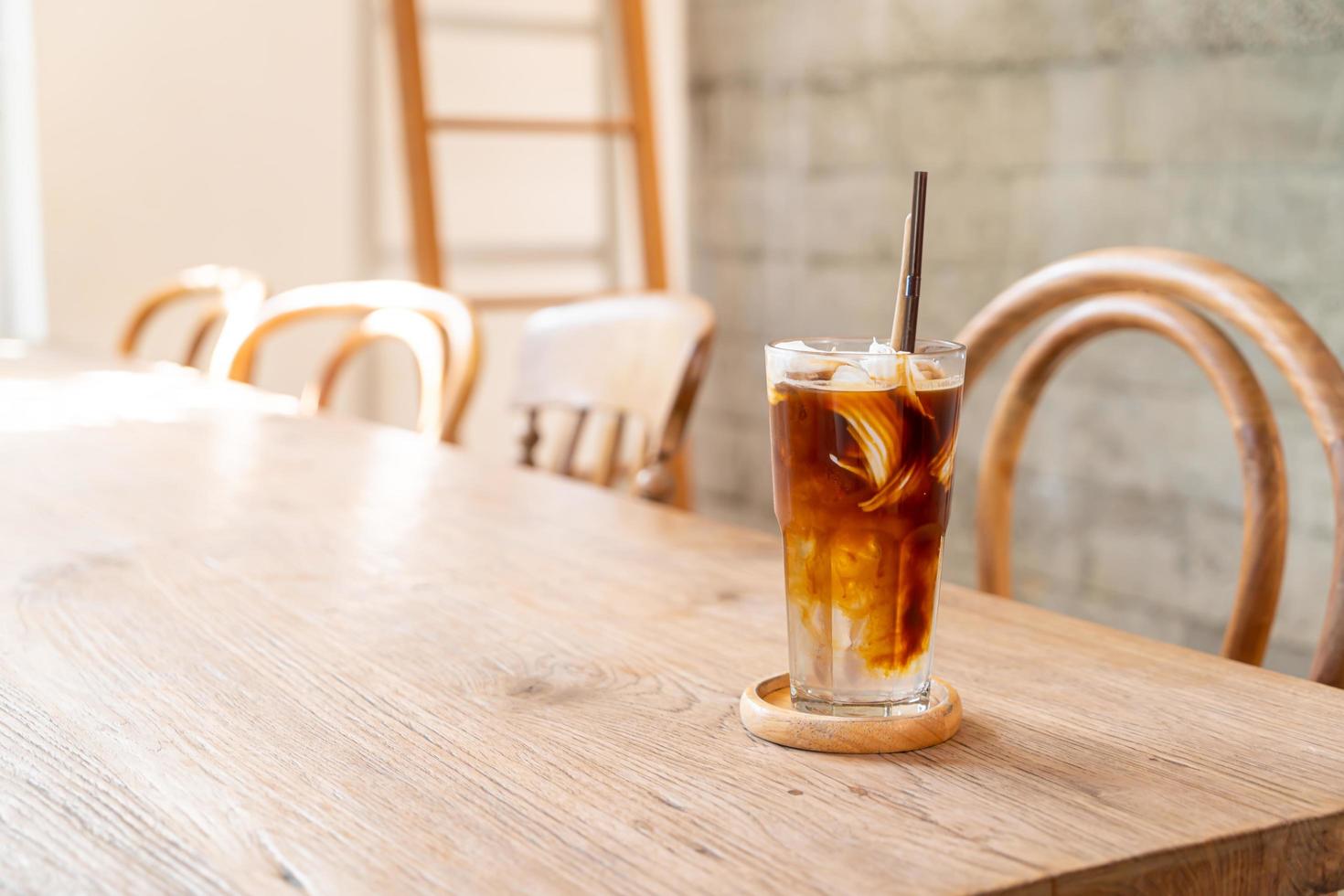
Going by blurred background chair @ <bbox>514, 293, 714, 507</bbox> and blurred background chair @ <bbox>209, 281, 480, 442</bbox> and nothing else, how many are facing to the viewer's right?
0

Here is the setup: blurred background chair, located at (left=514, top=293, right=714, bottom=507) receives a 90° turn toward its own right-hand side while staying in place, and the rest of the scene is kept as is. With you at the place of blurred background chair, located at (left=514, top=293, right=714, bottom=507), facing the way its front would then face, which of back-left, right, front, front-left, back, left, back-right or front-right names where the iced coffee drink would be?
back-left

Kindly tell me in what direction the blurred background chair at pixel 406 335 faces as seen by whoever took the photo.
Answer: facing the viewer and to the left of the viewer

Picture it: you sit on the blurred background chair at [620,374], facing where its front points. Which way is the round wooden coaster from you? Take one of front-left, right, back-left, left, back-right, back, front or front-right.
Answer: front-left

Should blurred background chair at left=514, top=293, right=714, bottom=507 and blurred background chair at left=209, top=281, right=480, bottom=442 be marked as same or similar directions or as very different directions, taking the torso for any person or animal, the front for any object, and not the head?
same or similar directions

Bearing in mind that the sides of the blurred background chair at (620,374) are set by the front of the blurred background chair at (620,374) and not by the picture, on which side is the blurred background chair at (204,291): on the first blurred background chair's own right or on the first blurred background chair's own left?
on the first blurred background chair's own right

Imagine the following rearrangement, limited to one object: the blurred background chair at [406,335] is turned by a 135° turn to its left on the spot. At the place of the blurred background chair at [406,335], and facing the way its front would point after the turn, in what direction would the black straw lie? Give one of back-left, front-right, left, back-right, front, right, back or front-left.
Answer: right

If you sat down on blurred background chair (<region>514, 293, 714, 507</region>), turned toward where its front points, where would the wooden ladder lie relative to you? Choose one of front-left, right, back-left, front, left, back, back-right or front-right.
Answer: back-right

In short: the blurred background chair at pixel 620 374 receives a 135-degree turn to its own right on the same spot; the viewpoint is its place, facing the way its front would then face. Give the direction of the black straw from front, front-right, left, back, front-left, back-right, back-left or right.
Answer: back

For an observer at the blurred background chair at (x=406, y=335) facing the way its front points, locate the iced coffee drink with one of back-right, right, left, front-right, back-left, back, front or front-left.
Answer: front-left
